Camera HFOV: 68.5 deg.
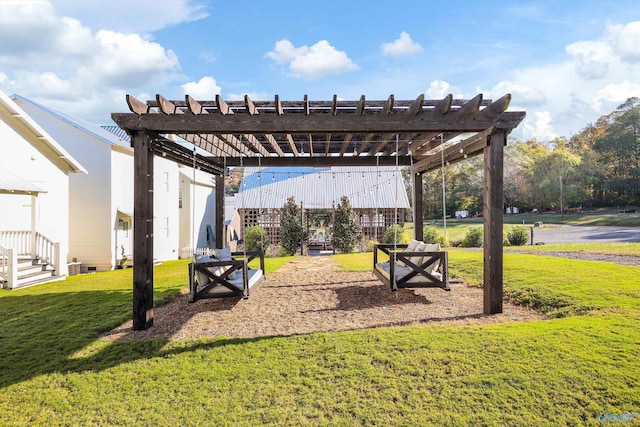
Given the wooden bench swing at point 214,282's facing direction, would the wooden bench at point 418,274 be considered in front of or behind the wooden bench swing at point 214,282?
in front

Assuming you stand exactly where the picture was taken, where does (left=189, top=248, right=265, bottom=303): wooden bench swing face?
facing to the right of the viewer

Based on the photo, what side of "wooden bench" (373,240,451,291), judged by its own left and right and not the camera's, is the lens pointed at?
left

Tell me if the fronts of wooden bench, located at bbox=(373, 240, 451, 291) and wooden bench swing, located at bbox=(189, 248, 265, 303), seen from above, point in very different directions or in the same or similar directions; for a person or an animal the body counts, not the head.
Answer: very different directions

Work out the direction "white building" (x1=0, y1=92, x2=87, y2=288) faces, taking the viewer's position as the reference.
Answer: facing the viewer and to the right of the viewer

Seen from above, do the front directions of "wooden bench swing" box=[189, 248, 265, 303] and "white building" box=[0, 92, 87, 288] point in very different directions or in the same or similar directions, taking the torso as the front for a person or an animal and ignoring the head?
same or similar directions

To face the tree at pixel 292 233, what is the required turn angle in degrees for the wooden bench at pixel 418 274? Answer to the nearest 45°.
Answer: approximately 45° to its right

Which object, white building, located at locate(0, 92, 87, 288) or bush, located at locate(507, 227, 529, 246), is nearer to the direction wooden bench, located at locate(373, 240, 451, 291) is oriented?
the white building

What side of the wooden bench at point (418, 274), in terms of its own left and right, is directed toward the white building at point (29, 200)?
front

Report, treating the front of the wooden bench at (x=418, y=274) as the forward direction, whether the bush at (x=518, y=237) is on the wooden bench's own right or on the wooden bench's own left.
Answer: on the wooden bench's own right

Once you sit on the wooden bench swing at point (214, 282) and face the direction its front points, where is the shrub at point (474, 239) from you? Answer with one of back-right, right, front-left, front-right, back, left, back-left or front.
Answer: front-left

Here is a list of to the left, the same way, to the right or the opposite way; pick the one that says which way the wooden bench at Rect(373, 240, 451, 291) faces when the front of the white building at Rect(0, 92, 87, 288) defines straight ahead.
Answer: the opposite way

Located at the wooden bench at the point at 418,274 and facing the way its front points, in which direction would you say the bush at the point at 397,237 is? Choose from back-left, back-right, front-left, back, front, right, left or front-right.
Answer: right

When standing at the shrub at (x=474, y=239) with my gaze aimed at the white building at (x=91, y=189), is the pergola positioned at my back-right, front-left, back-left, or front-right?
front-left

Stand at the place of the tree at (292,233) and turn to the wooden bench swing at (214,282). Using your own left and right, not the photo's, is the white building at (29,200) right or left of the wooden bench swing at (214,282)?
right

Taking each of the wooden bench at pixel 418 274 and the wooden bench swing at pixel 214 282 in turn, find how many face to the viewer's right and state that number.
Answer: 1
